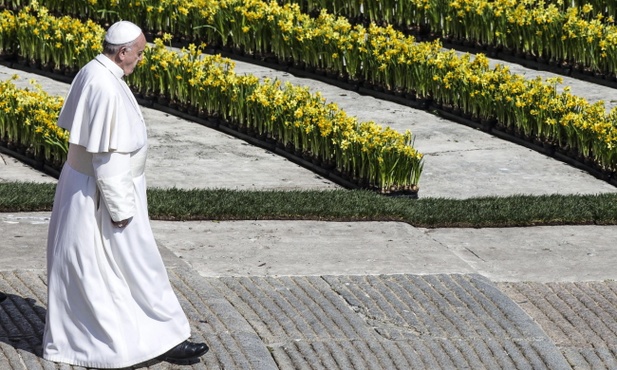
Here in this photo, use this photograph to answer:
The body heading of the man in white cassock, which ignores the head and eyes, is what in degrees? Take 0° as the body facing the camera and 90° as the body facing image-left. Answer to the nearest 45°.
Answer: approximately 270°
